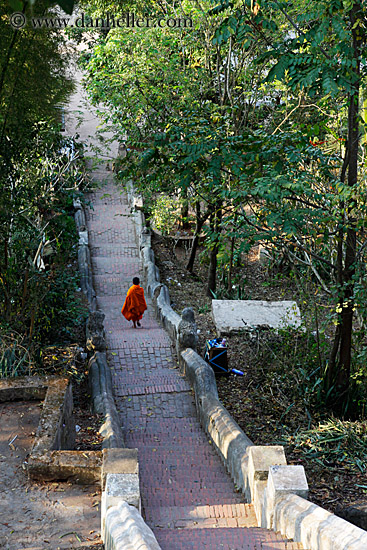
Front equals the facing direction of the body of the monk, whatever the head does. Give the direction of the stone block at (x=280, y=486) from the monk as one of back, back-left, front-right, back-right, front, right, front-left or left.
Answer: back

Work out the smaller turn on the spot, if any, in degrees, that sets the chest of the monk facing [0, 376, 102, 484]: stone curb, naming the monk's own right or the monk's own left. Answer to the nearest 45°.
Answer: approximately 180°

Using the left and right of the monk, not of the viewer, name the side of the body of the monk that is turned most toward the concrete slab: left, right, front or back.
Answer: right

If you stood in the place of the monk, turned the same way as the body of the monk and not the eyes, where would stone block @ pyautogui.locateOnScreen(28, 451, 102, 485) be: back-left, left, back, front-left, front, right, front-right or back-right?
back

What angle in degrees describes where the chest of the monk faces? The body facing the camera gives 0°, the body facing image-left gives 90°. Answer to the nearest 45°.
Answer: approximately 180°

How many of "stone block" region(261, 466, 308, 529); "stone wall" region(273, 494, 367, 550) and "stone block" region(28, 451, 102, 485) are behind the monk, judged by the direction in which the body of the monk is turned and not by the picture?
3

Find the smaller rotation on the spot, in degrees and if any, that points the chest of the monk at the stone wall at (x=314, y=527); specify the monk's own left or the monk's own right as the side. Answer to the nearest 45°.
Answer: approximately 180°

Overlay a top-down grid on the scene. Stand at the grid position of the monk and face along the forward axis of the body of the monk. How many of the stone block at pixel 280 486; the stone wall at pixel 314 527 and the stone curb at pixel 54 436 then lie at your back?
3
